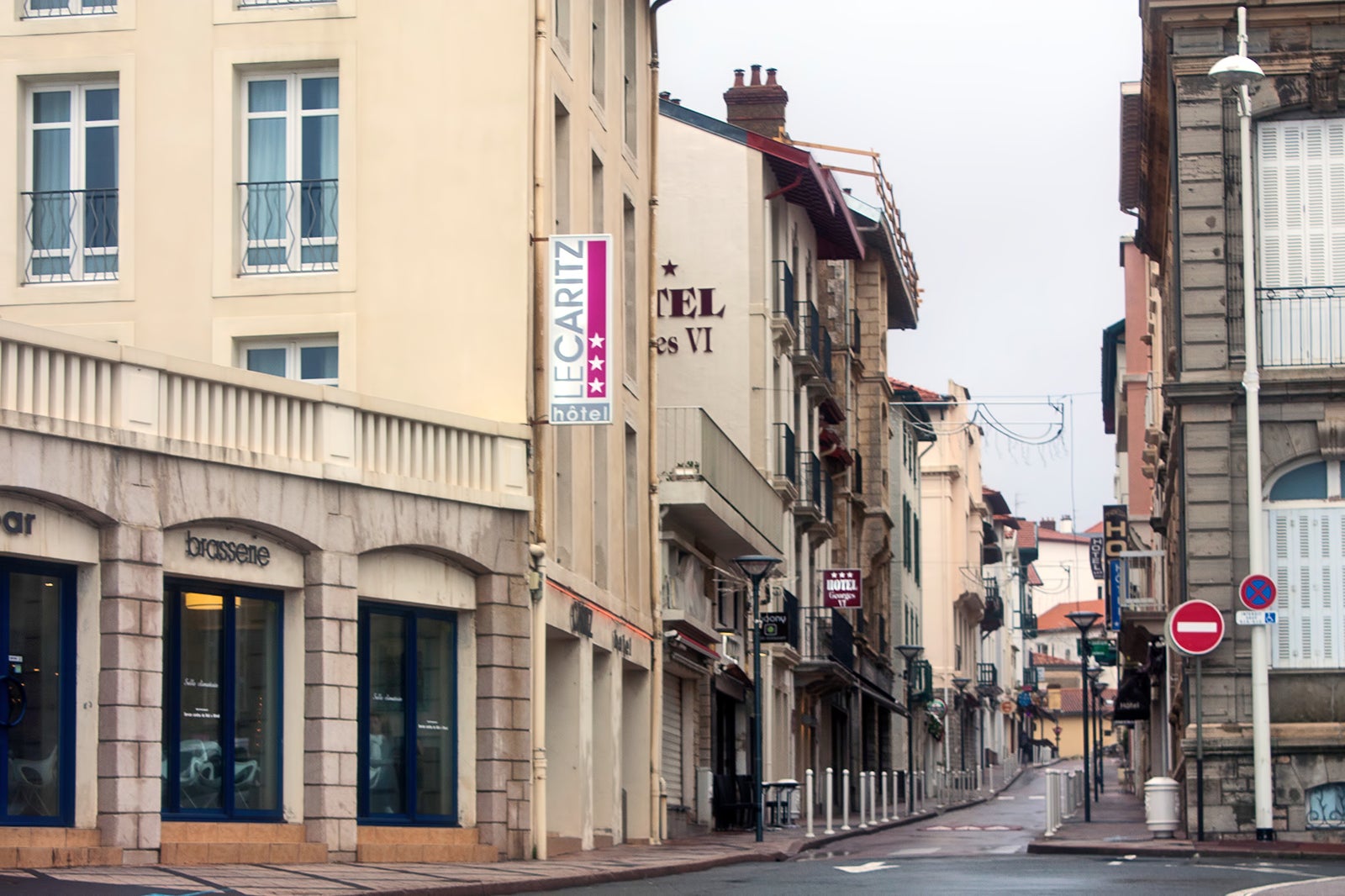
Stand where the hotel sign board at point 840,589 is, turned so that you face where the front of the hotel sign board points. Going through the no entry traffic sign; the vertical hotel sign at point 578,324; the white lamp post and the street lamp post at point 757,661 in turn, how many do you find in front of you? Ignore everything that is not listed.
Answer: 4

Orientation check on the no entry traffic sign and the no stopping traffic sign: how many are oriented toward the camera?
2

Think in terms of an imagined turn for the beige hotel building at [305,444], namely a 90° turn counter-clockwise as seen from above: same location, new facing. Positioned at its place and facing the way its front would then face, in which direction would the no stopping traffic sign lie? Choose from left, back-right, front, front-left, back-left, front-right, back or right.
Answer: front

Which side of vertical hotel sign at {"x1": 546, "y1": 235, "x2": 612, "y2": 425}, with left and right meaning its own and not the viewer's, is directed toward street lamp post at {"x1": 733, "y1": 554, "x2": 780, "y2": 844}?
back

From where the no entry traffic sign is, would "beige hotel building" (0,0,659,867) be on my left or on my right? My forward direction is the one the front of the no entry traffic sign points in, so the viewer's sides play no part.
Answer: on my right

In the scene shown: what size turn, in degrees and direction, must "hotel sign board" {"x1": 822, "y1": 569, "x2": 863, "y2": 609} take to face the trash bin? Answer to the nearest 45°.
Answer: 0° — it already faces it

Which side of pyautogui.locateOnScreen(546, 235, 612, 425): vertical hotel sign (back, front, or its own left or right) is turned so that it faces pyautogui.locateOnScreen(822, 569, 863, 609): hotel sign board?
back

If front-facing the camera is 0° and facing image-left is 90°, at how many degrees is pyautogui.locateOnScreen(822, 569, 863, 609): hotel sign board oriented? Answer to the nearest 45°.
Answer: approximately 0°

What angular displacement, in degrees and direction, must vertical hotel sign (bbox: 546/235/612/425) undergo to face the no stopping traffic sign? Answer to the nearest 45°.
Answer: approximately 90° to its left

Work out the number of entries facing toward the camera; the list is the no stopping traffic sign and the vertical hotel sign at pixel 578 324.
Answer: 2
